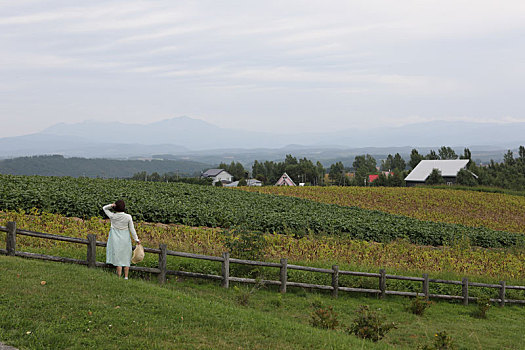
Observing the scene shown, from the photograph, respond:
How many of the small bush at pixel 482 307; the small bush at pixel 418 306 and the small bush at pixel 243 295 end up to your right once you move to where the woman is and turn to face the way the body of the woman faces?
3

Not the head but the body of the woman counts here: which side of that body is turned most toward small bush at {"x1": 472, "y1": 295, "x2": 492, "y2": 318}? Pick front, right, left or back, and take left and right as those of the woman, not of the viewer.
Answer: right

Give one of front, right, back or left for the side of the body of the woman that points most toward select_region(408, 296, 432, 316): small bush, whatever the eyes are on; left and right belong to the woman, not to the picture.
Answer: right

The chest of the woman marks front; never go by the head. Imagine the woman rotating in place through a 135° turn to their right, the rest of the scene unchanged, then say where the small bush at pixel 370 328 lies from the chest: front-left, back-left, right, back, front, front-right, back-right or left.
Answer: front

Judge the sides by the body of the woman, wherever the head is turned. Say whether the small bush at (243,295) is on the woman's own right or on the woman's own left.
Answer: on the woman's own right

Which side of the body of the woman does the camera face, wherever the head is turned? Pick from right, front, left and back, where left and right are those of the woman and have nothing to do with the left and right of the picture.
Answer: back

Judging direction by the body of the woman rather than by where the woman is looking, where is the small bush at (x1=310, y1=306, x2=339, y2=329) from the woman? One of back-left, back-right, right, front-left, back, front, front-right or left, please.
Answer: back-right
